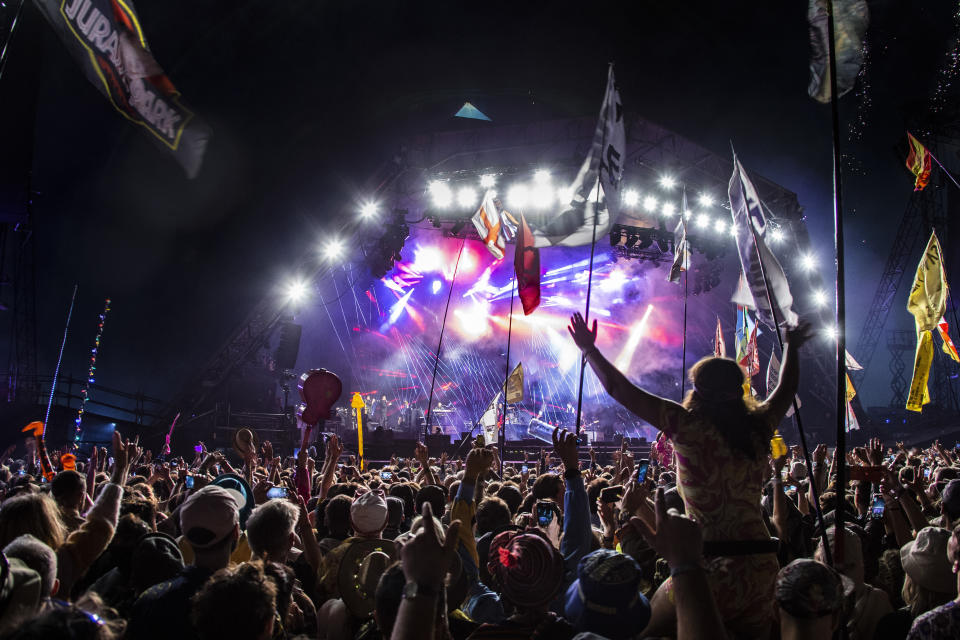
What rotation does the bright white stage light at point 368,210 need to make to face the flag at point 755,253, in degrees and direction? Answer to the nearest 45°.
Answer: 0° — it already faces it

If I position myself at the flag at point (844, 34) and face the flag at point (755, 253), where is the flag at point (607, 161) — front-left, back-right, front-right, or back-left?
front-left

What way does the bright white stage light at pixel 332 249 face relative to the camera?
toward the camera

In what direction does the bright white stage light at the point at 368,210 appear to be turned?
toward the camera

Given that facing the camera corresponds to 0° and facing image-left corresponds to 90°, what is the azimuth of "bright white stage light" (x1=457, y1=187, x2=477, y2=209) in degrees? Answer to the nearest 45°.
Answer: approximately 0°

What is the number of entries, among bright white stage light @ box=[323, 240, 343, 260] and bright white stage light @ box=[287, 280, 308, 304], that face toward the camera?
2

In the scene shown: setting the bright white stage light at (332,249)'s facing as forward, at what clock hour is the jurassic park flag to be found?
The jurassic park flag is roughly at 12 o'clock from the bright white stage light.

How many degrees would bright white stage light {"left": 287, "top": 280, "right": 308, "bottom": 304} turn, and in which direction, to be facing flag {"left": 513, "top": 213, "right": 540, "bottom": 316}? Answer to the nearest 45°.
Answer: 0° — it already faces it

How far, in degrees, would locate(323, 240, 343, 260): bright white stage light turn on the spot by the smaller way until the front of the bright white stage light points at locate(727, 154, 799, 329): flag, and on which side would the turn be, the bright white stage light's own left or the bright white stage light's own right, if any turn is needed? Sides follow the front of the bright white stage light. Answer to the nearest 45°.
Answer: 0° — it already faces it

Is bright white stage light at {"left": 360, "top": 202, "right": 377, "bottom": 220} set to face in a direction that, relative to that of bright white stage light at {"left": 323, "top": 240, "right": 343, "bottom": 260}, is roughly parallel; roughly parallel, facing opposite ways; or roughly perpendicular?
roughly parallel

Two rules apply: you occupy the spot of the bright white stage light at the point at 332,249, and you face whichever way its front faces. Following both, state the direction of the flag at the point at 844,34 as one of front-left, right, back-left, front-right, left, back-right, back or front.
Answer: front

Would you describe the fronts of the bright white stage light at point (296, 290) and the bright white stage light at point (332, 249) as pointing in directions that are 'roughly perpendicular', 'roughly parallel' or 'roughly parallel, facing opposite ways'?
roughly parallel

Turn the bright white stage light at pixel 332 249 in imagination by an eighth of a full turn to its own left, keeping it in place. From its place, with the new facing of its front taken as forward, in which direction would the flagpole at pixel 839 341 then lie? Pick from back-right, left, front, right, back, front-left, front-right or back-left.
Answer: front-right

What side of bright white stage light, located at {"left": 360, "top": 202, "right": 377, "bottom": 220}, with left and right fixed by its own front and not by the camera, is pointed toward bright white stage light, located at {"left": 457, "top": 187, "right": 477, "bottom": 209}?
left

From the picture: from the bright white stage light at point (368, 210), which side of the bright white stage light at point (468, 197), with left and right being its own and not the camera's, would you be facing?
right

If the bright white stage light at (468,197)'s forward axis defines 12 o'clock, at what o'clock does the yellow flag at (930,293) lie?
The yellow flag is roughly at 11 o'clock from the bright white stage light.

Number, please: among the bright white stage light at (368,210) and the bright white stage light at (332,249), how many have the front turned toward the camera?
2

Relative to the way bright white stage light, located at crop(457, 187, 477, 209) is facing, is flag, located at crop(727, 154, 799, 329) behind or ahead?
ahead
